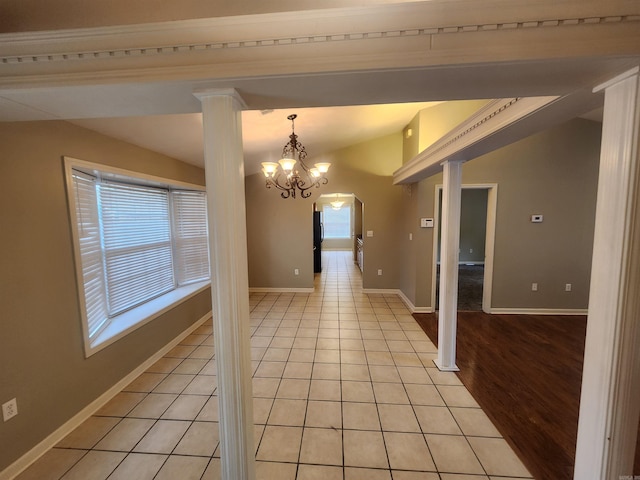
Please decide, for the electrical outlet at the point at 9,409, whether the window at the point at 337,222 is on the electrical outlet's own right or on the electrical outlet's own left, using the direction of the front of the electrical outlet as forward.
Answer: on the electrical outlet's own left

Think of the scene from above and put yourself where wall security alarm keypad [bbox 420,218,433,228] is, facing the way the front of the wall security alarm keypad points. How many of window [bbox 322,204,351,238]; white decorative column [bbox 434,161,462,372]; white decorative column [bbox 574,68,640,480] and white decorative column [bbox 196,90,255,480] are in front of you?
3

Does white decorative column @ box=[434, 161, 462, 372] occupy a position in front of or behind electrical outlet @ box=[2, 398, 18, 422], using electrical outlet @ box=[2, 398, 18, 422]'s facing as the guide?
in front

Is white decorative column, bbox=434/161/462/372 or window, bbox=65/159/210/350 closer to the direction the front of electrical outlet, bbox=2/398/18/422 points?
the white decorative column

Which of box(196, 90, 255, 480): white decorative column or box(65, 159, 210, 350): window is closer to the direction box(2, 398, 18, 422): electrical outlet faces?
the white decorative column

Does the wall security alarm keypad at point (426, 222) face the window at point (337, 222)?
no

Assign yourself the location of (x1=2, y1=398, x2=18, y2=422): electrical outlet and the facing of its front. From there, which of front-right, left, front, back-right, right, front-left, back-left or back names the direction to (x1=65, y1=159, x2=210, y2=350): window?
left

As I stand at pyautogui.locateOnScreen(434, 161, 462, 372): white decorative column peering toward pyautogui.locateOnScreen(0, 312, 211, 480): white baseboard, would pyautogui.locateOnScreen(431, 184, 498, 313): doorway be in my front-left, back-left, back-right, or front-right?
back-right

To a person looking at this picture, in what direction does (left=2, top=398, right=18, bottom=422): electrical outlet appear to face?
facing the viewer and to the right of the viewer

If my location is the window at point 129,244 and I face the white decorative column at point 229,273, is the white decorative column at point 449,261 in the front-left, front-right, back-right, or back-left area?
front-left

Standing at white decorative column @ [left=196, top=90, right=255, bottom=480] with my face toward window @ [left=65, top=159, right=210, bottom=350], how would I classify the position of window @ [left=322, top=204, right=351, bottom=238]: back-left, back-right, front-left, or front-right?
front-right

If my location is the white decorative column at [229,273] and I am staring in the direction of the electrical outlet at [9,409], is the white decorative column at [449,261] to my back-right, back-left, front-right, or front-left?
back-right
